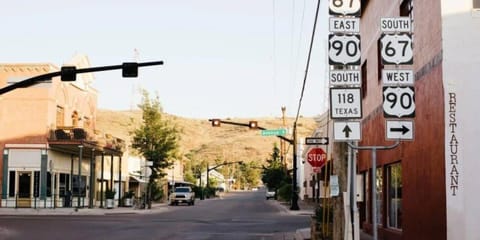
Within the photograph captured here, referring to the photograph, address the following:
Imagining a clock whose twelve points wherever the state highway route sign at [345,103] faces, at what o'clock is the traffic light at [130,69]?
The traffic light is roughly at 5 o'clock from the state highway route sign.

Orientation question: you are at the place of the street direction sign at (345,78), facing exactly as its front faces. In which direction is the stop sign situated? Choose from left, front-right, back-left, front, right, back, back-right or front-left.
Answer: back

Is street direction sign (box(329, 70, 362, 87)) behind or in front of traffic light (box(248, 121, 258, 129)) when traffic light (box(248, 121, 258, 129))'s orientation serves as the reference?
in front

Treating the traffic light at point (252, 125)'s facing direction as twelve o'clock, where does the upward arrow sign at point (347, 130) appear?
The upward arrow sign is roughly at 12 o'clock from the traffic light.
